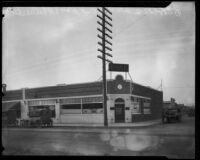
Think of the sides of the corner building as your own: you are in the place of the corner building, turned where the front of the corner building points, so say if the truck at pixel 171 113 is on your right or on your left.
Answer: on your left

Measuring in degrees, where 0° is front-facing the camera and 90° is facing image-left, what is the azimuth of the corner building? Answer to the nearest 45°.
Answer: approximately 0°
